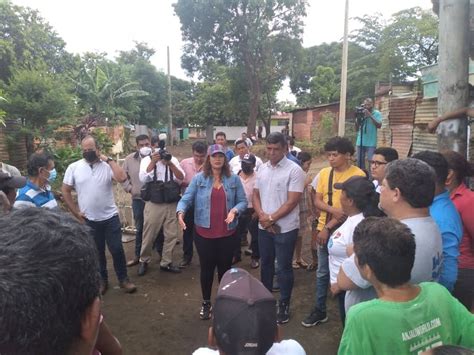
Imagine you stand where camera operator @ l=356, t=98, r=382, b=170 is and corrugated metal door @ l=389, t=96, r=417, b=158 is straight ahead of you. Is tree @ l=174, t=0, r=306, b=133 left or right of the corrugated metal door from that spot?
left

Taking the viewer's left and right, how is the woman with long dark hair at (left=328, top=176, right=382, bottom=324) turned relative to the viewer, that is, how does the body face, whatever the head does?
facing to the left of the viewer

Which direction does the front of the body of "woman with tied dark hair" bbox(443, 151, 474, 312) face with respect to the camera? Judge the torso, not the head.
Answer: to the viewer's left

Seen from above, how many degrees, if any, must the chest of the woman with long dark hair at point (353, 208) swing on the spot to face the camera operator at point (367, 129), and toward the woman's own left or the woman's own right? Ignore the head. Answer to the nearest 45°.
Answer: approximately 90° to the woman's own right

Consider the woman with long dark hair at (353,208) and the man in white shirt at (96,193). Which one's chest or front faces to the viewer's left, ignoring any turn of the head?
the woman with long dark hair

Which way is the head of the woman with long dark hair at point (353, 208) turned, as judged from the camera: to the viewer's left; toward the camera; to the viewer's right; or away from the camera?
to the viewer's left

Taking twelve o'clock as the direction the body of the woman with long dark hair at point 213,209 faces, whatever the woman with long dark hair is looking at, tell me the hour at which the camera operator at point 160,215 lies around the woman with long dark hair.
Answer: The camera operator is roughly at 5 o'clock from the woman with long dark hair.

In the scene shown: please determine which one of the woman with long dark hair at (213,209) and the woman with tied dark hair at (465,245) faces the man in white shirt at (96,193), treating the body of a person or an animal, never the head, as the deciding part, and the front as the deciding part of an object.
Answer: the woman with tied dark hair at (465,245)

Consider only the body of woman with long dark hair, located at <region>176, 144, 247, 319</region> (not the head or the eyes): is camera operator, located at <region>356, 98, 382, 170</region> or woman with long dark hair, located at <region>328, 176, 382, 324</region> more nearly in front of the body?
the woman with long dark hair

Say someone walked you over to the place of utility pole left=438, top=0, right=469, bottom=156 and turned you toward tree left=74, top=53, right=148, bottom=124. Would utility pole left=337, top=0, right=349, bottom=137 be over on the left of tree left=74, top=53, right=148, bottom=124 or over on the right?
right

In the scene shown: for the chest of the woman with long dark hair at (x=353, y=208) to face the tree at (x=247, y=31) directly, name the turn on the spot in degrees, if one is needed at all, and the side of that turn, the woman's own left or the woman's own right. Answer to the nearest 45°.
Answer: approximately 90° to the woman's own right

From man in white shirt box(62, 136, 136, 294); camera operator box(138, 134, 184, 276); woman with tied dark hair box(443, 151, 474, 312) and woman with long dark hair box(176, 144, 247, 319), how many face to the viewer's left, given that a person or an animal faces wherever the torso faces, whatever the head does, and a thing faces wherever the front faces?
1

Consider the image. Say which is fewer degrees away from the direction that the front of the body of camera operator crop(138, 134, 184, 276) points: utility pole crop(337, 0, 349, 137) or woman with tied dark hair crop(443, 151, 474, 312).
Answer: the woman with tied dark hair
